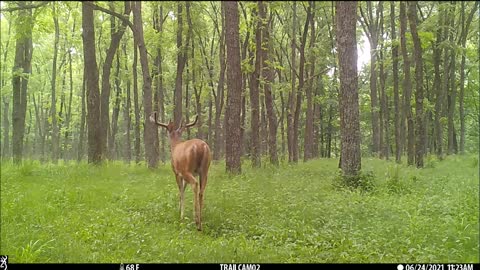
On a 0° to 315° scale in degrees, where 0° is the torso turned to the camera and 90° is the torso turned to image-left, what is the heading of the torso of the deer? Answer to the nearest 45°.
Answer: approximately 135°
